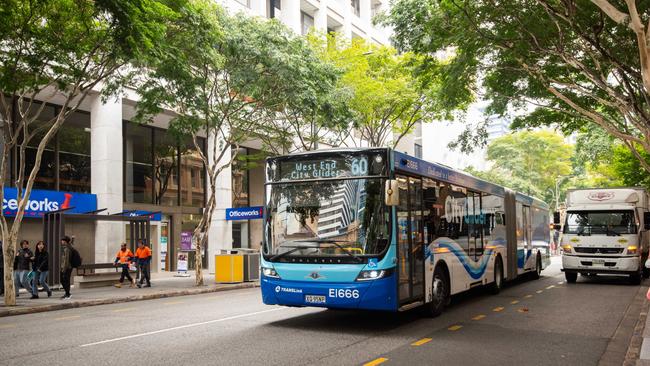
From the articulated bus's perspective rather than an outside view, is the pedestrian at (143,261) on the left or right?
on its right

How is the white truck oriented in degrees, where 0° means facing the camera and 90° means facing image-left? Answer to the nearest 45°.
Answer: approximately 0°

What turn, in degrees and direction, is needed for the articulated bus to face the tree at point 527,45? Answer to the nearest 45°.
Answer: approximately 90° to its left

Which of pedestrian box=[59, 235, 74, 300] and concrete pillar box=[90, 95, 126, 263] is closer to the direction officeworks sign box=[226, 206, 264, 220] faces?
the pedestrian

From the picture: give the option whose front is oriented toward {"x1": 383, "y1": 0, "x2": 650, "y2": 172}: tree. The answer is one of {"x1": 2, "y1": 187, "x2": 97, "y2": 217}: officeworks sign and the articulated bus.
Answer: the officeworks sign

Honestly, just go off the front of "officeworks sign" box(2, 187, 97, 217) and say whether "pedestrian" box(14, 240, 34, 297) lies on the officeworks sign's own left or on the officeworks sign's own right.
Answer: on the officeworks sign's own right

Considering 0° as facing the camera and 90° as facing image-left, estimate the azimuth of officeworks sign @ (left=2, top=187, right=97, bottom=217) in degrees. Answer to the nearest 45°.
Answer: approximately 315°

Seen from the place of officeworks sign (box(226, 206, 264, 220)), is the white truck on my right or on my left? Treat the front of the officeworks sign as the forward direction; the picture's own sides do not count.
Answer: on my left

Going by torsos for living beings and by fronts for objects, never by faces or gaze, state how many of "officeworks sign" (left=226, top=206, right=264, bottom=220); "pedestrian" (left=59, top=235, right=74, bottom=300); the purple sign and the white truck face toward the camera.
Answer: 3
